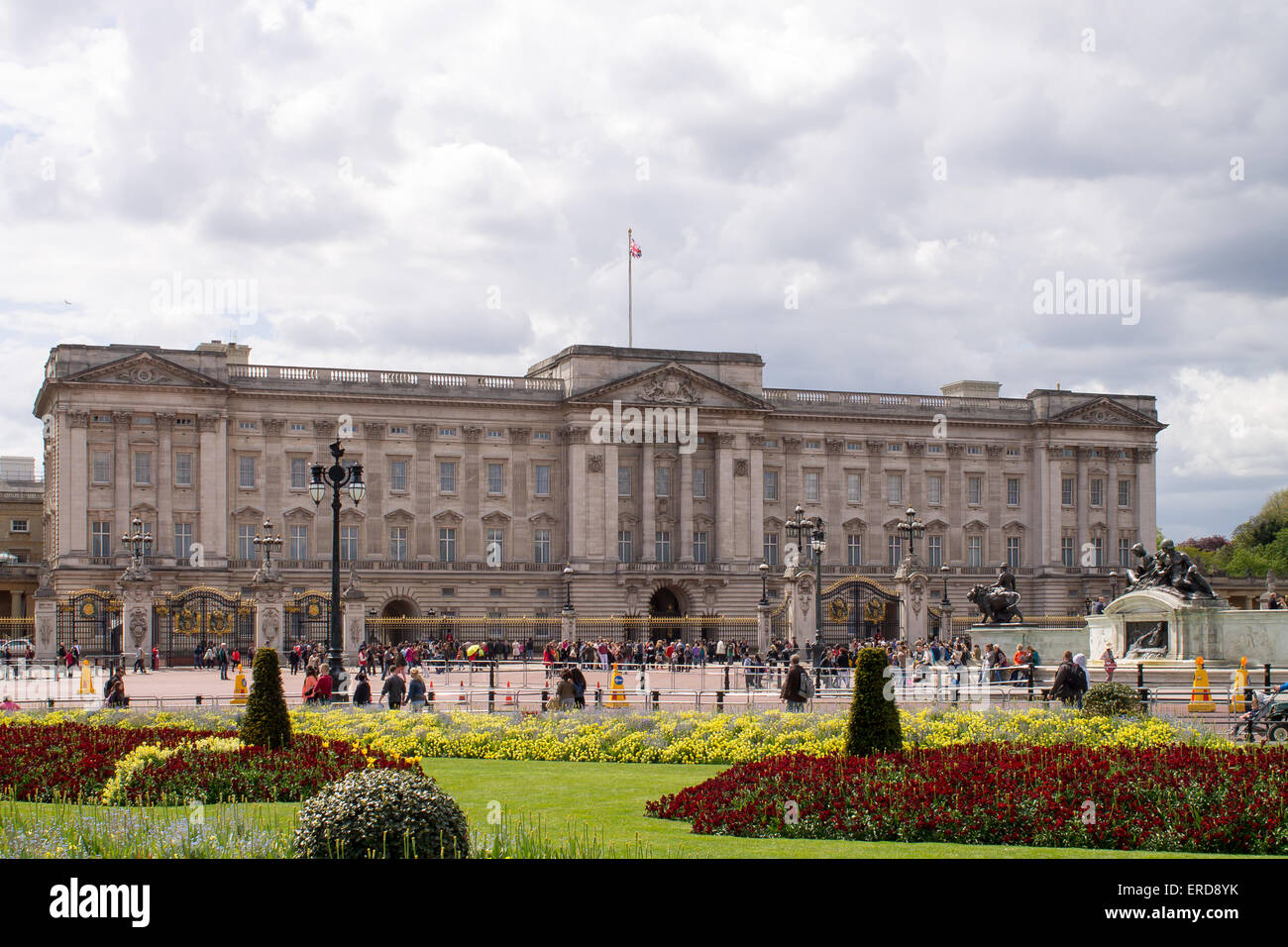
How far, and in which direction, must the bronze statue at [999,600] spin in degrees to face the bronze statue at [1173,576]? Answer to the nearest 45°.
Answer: approximately 135° to its left

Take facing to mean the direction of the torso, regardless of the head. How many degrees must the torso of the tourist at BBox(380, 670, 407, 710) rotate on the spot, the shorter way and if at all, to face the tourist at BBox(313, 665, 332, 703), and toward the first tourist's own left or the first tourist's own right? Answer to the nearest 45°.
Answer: approximately 90° to the first tourist's own left

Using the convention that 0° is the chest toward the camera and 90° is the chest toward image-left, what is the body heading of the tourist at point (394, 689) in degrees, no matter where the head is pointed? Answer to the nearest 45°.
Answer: approximately 180°

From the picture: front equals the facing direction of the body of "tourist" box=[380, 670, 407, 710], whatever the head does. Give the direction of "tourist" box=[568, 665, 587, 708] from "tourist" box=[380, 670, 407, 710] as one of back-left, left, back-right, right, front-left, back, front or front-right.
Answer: right

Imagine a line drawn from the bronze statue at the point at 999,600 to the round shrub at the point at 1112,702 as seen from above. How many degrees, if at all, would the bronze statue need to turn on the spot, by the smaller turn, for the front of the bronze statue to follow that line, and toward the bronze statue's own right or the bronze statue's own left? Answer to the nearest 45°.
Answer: approximately 90° to the bronze statue's own left

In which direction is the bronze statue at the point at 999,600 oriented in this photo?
to the viewer's left

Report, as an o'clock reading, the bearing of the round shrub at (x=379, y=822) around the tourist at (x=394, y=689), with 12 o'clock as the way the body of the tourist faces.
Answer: The round shrub is roughly at 6 o'clock from the tourist.

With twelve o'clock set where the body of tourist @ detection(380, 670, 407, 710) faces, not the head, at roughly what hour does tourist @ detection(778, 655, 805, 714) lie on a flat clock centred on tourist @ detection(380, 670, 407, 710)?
tourist @ detection(778, 655, 805, 714) is roughly at 4 o'clock from tourist @ detection(380, 670, 407, 710).

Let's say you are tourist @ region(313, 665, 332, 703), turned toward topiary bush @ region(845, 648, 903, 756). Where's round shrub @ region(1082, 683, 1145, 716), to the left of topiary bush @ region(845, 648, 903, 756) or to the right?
left

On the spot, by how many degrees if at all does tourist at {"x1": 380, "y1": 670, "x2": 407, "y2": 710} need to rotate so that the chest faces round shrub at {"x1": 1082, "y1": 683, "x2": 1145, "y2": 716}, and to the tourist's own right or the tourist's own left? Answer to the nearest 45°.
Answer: approximately 135° to the tourist's own right
